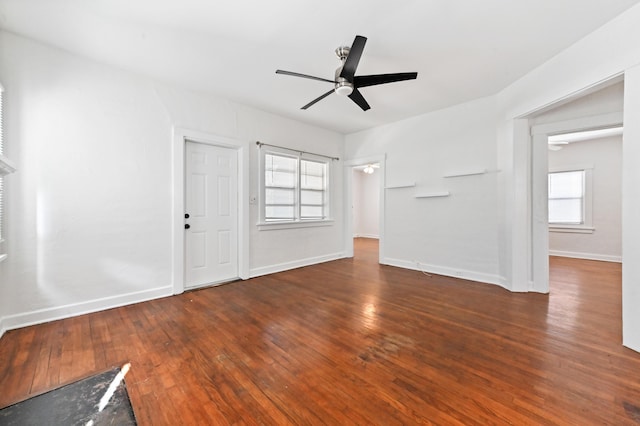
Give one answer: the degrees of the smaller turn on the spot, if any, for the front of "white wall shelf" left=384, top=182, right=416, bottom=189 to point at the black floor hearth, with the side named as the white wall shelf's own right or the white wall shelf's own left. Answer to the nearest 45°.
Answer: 0° — it already faces it

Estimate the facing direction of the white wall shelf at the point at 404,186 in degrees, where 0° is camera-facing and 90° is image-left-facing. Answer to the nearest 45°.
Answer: approximately 45°

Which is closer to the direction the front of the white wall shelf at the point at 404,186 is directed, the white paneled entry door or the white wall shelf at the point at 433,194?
the white paneled entry door

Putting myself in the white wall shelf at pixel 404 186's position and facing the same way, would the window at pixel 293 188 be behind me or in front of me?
in front

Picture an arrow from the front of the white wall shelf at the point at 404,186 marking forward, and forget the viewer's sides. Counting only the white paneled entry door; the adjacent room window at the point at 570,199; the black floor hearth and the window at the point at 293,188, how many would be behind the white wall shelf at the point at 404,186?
1

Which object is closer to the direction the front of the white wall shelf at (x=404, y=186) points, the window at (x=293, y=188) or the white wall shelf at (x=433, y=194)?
the window

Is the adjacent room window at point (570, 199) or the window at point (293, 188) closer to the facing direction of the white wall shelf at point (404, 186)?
the window

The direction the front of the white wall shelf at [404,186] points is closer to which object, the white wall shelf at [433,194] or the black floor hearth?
the black floor hearth

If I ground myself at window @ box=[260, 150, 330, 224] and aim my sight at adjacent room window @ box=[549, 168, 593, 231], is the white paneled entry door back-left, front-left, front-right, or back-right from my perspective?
back-right

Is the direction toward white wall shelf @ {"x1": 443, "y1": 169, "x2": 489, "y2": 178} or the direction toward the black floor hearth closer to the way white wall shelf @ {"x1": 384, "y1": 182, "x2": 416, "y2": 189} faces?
the black floor hearth
